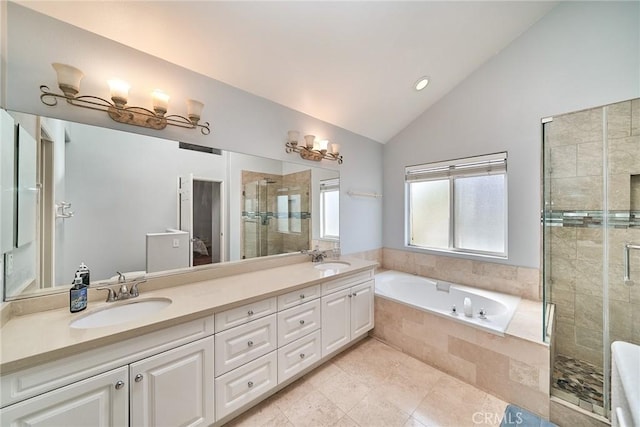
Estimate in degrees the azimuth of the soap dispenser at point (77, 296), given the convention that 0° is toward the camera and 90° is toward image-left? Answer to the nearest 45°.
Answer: approximately 315°

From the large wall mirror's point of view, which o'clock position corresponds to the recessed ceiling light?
The recessed ceiling light is roughly at 11 o'clock from the large wall mirror.
